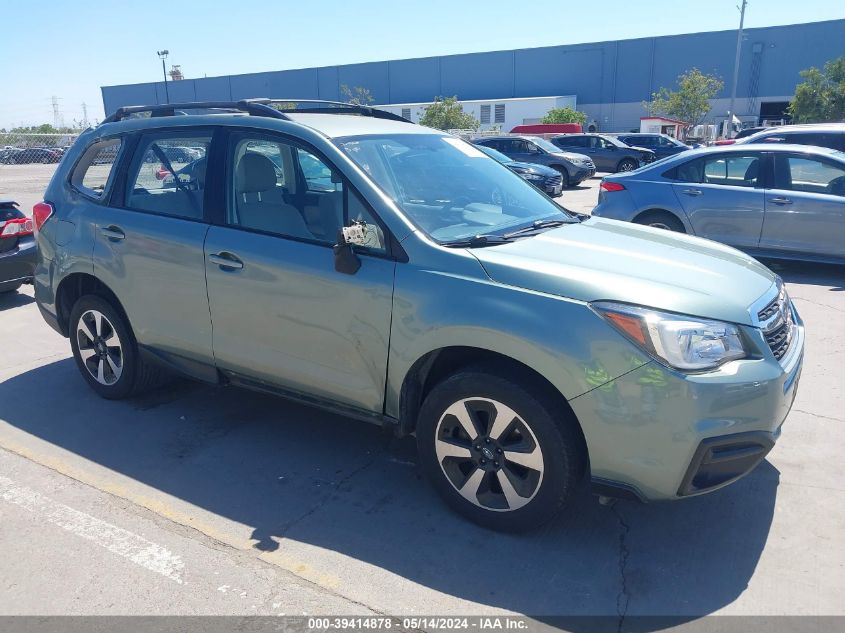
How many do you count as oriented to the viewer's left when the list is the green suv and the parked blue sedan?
0

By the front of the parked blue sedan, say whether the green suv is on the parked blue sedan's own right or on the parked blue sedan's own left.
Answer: on the parked blue sedan's own right

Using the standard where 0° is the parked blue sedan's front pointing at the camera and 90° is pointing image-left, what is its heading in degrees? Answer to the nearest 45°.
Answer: approximately 270°

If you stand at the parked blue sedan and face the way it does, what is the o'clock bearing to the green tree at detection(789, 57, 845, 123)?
The green tree is roughly at 9 o'clock from the parked blue sedan.

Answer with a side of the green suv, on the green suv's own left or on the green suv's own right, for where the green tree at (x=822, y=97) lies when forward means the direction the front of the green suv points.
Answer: on the green suv's own left

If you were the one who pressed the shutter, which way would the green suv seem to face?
facing the viewer and to the right of the viewer

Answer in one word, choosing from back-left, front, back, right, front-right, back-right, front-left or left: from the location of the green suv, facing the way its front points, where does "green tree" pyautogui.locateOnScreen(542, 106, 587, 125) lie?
back-left

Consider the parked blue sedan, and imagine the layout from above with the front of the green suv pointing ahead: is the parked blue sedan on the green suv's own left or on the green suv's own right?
on the green suv's own left

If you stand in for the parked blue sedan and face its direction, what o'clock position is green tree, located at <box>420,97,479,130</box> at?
The green tree is roughly at 8 o'clock from the parked blue sedan.
